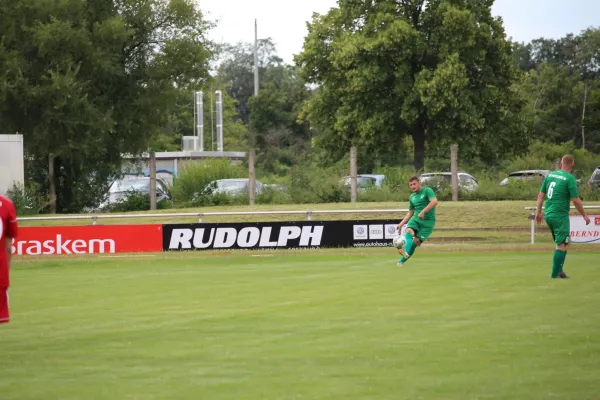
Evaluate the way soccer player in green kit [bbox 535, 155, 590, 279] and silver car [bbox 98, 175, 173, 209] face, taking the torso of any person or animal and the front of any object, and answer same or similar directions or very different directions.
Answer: very different directions

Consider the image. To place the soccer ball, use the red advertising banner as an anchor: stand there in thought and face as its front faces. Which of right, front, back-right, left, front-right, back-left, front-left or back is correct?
front-left

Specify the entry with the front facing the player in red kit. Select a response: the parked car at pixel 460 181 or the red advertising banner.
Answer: the red advertising banner

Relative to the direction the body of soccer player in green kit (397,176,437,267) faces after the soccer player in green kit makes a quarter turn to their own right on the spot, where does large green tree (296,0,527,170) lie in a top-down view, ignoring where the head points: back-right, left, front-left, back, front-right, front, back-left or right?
front-right

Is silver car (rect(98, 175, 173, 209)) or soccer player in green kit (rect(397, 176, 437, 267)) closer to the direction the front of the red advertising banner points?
the soccer player in green kit

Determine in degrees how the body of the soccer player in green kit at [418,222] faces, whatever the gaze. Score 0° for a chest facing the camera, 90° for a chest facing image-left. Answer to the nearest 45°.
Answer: approximately 45°

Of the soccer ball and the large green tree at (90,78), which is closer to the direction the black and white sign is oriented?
the soccer ball

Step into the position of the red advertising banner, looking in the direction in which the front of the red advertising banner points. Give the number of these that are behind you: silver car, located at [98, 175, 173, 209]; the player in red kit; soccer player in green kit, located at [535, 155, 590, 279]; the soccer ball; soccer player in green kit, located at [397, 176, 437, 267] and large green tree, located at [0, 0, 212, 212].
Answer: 2
